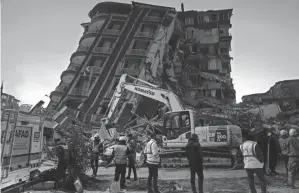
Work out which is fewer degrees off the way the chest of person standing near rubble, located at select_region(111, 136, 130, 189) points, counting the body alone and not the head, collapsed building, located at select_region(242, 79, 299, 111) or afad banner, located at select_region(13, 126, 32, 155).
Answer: the collapsed building

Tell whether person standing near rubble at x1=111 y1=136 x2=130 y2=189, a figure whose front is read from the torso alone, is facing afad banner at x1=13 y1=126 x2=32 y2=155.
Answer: no

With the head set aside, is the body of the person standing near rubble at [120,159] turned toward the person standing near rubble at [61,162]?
no

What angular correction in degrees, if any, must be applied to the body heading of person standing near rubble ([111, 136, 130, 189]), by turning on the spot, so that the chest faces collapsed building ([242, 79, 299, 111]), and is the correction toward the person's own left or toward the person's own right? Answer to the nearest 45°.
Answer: approximately 45° to the person's own right

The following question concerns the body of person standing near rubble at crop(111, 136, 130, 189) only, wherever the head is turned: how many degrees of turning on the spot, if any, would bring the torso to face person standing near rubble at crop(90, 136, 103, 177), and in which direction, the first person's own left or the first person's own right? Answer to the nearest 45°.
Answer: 0° — they already face them

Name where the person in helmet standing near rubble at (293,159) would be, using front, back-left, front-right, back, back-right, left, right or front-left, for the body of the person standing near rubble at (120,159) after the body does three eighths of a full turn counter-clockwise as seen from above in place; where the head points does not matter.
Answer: back-left

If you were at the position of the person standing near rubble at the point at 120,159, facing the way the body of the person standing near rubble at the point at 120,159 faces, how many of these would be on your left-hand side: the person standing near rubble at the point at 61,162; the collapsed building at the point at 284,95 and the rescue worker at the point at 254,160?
1

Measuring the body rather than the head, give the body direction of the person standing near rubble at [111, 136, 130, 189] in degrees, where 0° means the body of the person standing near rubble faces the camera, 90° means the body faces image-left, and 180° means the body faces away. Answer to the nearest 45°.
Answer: approximately 180°

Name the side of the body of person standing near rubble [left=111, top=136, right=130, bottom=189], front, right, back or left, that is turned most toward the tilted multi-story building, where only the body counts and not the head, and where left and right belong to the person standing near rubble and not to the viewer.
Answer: front

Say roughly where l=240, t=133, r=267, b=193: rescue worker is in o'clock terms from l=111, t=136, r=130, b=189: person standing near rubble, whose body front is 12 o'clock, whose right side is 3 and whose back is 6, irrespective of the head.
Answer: The rescue worker is roughly at 4 o'clock from the person standing near rubble.
